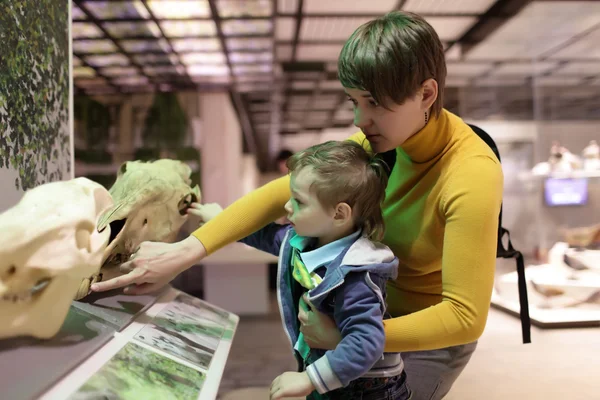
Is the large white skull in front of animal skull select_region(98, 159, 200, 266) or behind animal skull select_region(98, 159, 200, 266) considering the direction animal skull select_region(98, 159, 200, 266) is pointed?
in front

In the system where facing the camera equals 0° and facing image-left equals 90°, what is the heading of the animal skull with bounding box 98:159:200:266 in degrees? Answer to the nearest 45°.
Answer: approximately 45°

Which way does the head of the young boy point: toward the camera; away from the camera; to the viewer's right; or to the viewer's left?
to the viewer's left

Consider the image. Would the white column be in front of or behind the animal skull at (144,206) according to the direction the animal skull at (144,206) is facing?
behind

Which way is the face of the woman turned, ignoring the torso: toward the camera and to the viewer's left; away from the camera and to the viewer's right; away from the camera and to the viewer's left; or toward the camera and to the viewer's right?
toward the camera and to the viewer's left

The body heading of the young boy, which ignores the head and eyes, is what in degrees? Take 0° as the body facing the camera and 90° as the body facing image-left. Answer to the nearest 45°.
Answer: approximately 90°

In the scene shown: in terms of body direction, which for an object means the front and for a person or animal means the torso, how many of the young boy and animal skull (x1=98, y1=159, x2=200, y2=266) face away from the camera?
0
